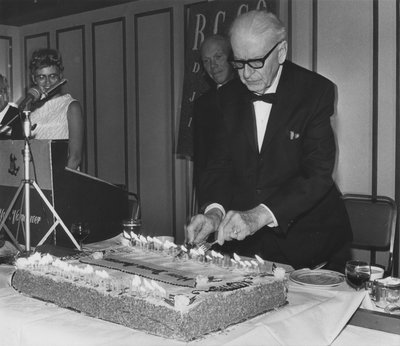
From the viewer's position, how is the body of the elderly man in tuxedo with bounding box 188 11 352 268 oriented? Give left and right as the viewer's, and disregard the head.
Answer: facing the viewer and to the left of the viewer

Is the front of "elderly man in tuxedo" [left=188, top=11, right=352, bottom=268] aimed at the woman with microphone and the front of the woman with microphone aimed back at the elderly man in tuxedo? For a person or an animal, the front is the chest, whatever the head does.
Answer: no

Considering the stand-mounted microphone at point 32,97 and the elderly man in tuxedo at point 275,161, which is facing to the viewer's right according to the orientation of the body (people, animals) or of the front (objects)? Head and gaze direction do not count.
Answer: the stand-mounted microphone

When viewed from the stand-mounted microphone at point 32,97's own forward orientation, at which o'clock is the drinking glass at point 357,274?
The drinking glass is roughly at 4 o'clock from the stand-mounted microphone.

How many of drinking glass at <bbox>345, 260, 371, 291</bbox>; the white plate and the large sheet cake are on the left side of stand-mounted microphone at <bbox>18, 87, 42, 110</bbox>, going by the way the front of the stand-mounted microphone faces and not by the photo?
0

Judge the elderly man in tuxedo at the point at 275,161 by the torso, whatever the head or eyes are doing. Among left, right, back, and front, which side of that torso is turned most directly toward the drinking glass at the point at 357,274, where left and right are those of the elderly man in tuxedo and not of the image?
left

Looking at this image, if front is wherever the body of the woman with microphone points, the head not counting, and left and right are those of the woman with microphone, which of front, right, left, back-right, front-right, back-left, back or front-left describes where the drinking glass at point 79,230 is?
front-left

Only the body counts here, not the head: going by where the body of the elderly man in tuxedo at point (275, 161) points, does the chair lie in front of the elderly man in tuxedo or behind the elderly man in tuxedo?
behind

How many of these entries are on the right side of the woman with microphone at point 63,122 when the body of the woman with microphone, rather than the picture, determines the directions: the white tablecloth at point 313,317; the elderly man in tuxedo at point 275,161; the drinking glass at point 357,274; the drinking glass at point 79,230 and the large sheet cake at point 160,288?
0

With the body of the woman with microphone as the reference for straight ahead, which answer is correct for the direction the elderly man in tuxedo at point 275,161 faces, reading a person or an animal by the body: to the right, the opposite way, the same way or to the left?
the same way

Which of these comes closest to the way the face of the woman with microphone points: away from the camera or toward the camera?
toward the camera

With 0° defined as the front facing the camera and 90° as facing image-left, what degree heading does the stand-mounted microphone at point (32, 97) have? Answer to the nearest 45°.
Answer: approximately 270°

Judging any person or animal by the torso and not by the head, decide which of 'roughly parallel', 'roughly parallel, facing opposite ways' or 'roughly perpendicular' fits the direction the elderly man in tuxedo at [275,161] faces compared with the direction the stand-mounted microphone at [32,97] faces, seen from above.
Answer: roughly parallel, facing opposite ways

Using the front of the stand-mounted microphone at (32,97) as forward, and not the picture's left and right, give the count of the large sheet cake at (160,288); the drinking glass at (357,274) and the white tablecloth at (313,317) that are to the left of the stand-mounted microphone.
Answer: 0

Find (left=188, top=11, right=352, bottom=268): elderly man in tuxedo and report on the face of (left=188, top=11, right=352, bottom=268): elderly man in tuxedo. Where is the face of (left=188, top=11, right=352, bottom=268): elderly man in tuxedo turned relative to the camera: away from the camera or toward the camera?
toward the camera

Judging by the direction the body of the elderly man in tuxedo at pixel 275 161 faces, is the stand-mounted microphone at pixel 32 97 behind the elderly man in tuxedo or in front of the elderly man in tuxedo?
in front

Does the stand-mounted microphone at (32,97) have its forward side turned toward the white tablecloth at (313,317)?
no

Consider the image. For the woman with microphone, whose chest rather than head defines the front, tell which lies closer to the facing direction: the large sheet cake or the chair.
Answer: the large sheet cake

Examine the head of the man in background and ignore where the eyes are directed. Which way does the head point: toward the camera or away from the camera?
toward the camera
